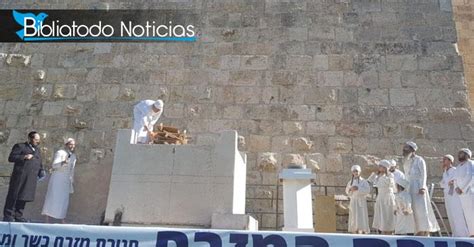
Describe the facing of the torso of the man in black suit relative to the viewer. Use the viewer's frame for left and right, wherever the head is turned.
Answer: facing the viewer and to the right of the viewer

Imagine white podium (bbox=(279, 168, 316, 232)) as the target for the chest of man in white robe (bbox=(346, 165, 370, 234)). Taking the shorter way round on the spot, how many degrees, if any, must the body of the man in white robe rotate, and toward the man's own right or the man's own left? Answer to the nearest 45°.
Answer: approximately 45° to the man's own right

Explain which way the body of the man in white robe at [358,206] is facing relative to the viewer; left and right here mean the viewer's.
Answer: facing the viewer

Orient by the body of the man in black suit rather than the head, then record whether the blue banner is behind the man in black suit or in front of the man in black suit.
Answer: in front

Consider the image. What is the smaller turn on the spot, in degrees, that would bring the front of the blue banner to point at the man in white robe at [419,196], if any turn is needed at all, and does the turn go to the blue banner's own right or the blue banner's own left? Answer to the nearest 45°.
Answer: approximately 135° to the blue banner's own left

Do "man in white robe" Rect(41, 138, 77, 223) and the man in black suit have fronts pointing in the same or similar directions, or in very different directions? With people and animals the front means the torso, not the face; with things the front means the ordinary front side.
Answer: same or similar directions

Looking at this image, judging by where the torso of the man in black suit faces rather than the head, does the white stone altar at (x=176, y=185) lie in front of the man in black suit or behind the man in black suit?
in front

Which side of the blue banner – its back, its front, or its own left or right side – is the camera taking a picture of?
front

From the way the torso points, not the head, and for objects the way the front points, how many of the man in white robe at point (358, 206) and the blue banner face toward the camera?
2
